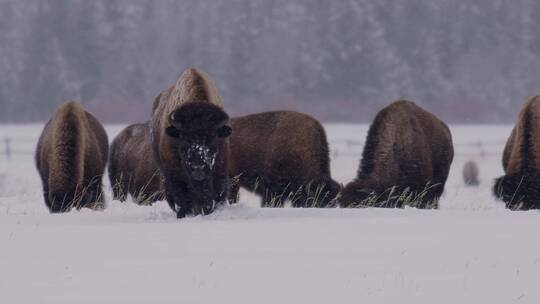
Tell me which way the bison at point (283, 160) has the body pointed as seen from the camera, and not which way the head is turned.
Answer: to the viewer's right

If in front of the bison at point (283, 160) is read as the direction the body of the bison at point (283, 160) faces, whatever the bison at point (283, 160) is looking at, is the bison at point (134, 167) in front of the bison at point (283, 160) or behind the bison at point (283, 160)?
behind

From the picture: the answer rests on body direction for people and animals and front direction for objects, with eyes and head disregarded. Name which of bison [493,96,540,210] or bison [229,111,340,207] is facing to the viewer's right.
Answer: bison [229,111,340,207]

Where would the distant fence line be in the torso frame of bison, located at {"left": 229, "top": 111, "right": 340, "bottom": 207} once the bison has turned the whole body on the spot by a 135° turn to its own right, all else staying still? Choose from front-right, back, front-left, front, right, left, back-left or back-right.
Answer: back-right
